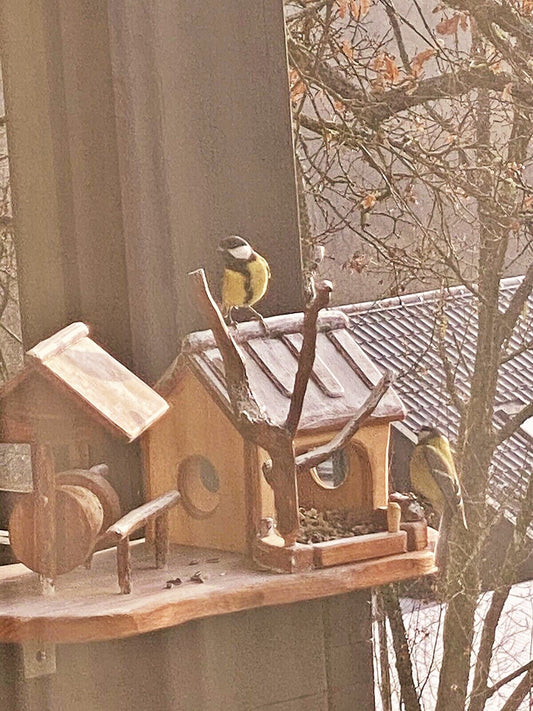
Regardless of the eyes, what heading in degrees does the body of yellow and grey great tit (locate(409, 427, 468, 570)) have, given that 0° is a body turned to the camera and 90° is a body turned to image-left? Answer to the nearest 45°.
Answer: approximately 90°
